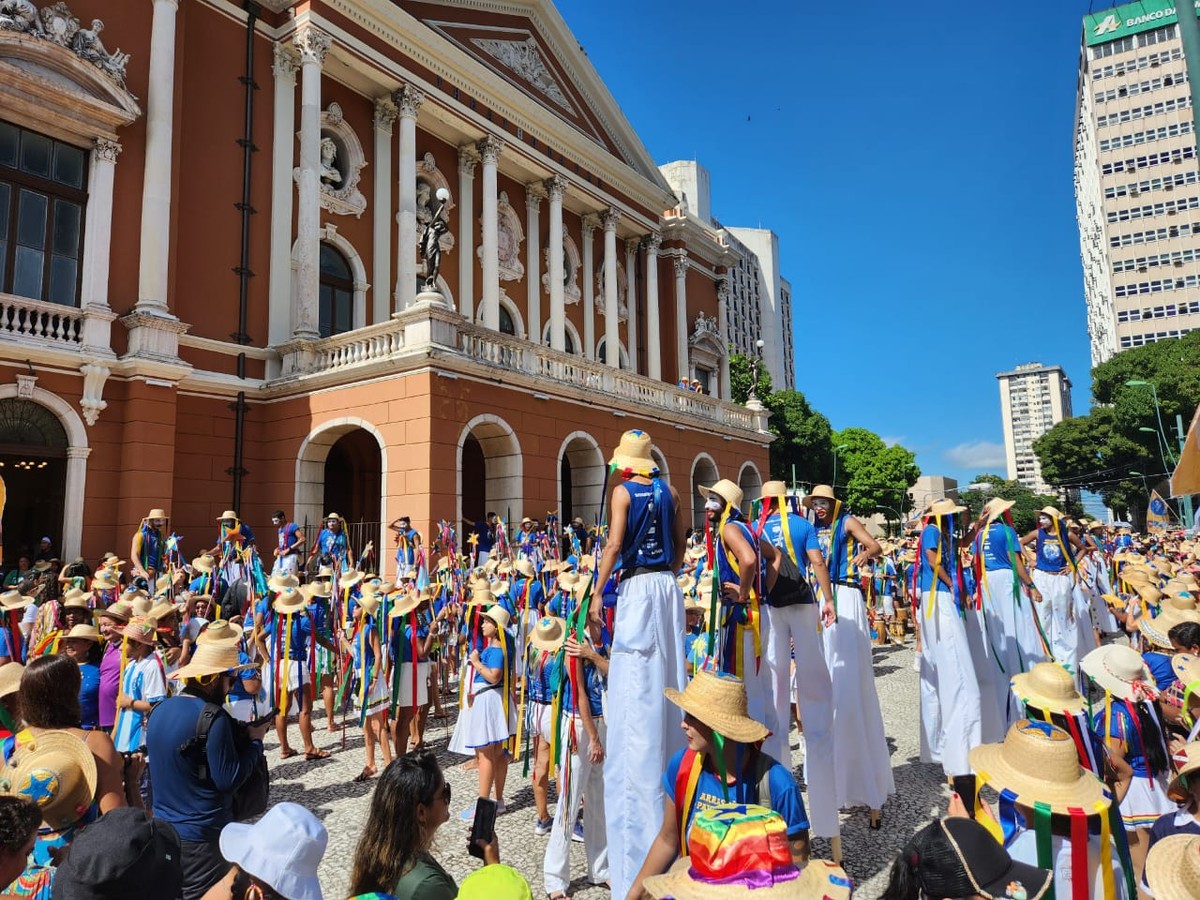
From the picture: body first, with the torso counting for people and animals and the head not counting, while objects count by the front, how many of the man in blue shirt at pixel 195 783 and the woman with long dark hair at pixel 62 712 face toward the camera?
0

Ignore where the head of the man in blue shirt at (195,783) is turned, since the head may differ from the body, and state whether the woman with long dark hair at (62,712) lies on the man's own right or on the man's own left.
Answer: on the man's own left

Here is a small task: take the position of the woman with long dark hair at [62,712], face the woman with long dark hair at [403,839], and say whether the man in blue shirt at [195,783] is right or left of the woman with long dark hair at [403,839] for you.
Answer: left

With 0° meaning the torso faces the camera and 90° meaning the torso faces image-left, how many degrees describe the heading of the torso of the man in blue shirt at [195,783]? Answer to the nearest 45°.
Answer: approximately 225°

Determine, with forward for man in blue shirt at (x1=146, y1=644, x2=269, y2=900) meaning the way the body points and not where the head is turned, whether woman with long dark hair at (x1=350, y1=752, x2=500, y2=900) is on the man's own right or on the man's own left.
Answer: on the man's own right

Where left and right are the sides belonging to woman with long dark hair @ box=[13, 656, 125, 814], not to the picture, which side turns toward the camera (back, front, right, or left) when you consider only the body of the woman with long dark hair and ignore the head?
back

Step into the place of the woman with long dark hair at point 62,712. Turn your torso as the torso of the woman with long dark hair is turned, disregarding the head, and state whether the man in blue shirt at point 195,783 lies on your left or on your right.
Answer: on your right

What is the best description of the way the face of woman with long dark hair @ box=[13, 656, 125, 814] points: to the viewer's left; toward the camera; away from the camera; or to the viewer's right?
away from the camera

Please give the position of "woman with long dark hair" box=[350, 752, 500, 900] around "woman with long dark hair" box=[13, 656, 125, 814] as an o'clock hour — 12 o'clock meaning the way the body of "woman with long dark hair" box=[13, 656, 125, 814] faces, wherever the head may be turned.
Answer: "woman with long dark hair" box=[350, 752, 500, 900] is roughly at 5 o'clock from "woman with long dark hair" box=[13, 656, 125, 814].
